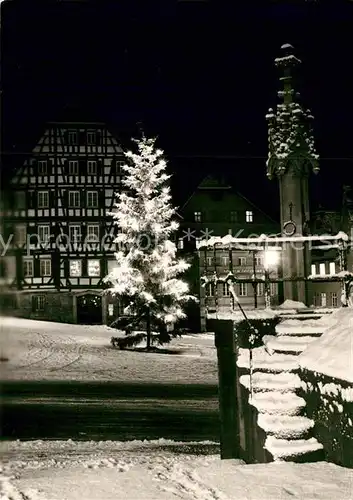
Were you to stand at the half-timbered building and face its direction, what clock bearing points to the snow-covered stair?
The snow-covered stair is roughly at 12 o'clock from the half-timbered building.

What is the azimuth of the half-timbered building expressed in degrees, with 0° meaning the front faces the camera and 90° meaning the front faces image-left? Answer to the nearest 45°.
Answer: approximately 0°
